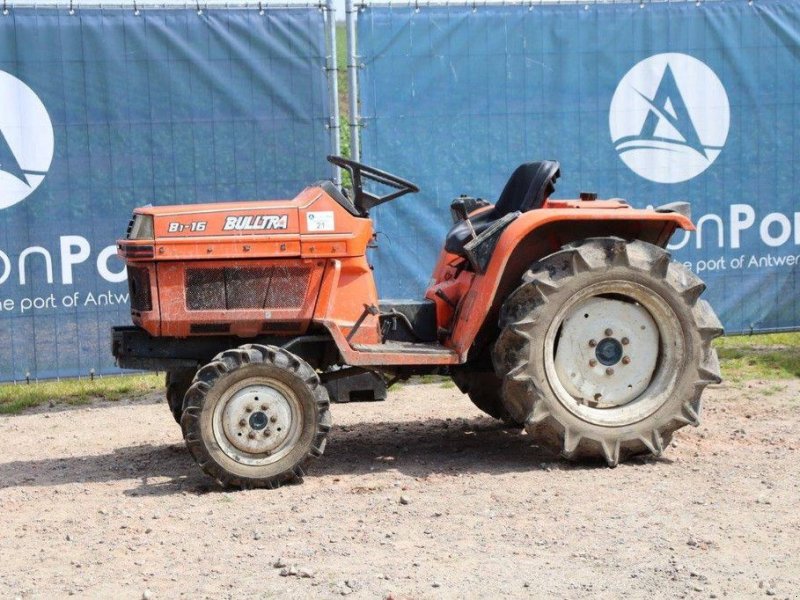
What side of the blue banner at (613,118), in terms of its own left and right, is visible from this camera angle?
front

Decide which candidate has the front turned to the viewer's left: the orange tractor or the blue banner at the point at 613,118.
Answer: the orange tractor

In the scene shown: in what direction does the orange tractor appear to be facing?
to the viewer's left

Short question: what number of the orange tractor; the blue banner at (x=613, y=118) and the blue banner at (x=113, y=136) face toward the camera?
2

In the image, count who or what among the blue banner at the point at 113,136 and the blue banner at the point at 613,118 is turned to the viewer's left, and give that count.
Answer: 0

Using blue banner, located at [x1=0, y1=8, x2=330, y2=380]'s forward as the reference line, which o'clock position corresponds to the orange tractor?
The orange tractor is roughly at 11 o'clock from the blue banner.

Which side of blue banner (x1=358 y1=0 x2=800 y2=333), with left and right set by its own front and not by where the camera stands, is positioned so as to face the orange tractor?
front

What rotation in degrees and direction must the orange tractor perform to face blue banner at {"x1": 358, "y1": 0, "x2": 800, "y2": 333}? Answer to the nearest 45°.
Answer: approximately 135° to its right

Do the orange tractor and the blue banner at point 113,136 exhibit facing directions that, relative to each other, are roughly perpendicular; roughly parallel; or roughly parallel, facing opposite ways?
roughly perpendicular

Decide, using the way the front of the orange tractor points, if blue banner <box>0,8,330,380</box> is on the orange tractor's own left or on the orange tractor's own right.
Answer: on the orange tractor's own right

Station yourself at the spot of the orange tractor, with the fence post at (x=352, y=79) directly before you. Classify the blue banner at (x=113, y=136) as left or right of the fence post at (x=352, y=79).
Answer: left

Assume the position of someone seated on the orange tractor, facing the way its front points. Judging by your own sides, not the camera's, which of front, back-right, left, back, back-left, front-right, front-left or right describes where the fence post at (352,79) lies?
right

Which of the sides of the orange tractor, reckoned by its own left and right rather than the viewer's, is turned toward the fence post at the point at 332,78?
right

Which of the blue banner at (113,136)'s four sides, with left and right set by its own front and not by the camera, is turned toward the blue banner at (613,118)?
left

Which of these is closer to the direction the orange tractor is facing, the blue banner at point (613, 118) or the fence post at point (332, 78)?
the fence post

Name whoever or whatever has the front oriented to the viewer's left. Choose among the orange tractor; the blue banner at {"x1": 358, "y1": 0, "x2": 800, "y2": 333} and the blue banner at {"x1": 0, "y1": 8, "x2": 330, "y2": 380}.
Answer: the orange tractor

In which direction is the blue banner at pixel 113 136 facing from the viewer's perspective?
toward the camera
